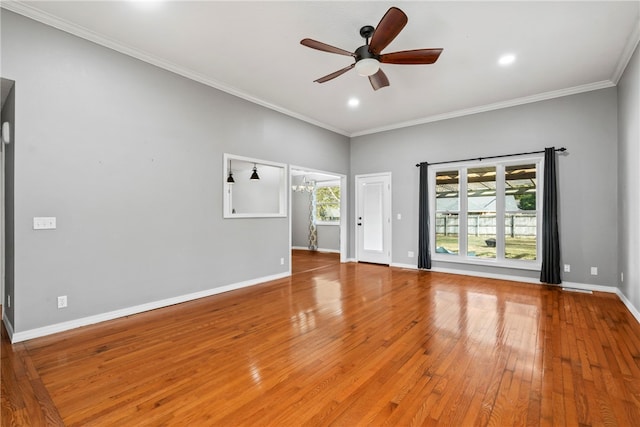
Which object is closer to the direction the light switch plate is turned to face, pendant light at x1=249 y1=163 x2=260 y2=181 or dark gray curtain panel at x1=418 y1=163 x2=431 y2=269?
the dark gray curtain panel

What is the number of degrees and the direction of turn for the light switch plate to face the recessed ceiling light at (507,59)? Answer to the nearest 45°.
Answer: approximately 45° to its left

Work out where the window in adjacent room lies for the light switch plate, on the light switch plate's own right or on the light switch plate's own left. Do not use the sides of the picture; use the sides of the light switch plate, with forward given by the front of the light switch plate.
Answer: on the light switch plate's own left

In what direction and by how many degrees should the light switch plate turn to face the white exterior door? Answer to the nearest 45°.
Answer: approximately 90° to its left

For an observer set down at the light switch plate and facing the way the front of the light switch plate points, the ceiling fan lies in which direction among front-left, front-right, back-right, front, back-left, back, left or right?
front-left

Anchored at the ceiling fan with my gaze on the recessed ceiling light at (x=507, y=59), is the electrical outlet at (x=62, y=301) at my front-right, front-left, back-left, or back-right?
back-left

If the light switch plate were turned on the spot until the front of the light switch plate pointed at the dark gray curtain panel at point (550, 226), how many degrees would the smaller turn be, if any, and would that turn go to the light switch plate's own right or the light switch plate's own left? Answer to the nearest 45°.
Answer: approximately 45° to the light switch plate's own left

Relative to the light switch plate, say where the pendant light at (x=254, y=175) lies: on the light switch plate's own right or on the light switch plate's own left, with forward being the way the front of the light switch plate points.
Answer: on the light switch plate's own left
